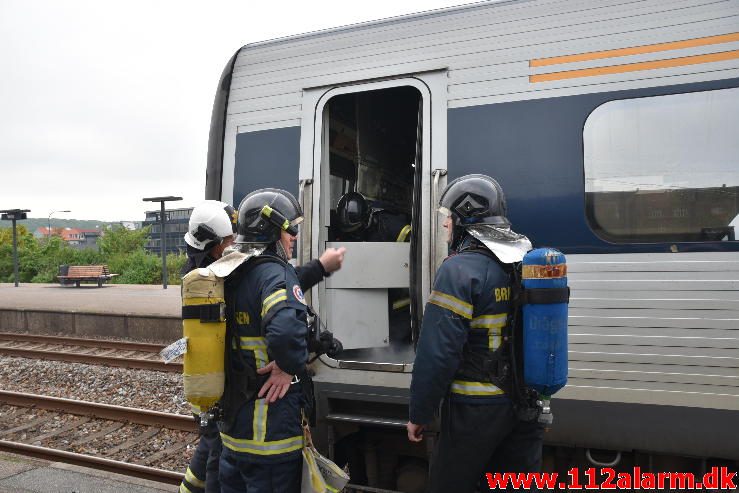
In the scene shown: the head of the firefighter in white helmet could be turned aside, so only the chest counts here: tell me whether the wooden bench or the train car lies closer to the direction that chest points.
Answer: the train car

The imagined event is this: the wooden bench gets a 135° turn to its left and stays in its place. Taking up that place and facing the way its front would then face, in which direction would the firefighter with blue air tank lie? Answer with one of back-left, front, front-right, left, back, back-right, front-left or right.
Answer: back-right

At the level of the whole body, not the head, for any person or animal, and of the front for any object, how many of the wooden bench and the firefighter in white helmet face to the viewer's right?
1

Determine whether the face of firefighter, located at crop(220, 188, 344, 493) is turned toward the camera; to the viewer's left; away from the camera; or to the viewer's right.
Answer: to the viewer's right

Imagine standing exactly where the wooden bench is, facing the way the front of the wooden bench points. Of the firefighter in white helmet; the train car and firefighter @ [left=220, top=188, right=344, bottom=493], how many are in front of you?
3

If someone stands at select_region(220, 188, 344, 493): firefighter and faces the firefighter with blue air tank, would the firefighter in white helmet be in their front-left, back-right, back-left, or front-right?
back-left

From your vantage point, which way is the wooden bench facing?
toward the camera

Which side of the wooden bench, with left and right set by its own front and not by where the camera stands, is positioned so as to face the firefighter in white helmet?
front

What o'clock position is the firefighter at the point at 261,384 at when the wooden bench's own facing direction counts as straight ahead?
The firefighter is roughly at 12 o'clock from the wooden bench.

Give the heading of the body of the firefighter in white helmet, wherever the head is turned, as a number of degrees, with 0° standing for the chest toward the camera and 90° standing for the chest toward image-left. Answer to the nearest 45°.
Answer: approximately 270°

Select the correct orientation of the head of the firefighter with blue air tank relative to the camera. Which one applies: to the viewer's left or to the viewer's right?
to the viewer's left

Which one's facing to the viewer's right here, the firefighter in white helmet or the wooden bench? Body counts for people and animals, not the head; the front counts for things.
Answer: the firefighter in white helmet
